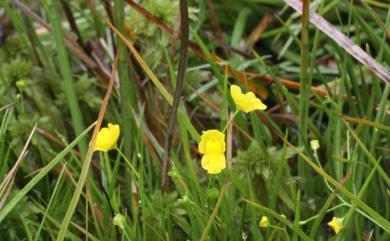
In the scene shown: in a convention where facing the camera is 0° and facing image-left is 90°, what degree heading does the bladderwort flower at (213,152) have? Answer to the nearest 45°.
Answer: approximately 0°

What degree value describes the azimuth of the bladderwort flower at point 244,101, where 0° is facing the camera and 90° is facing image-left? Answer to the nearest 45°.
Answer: approximately 270°
